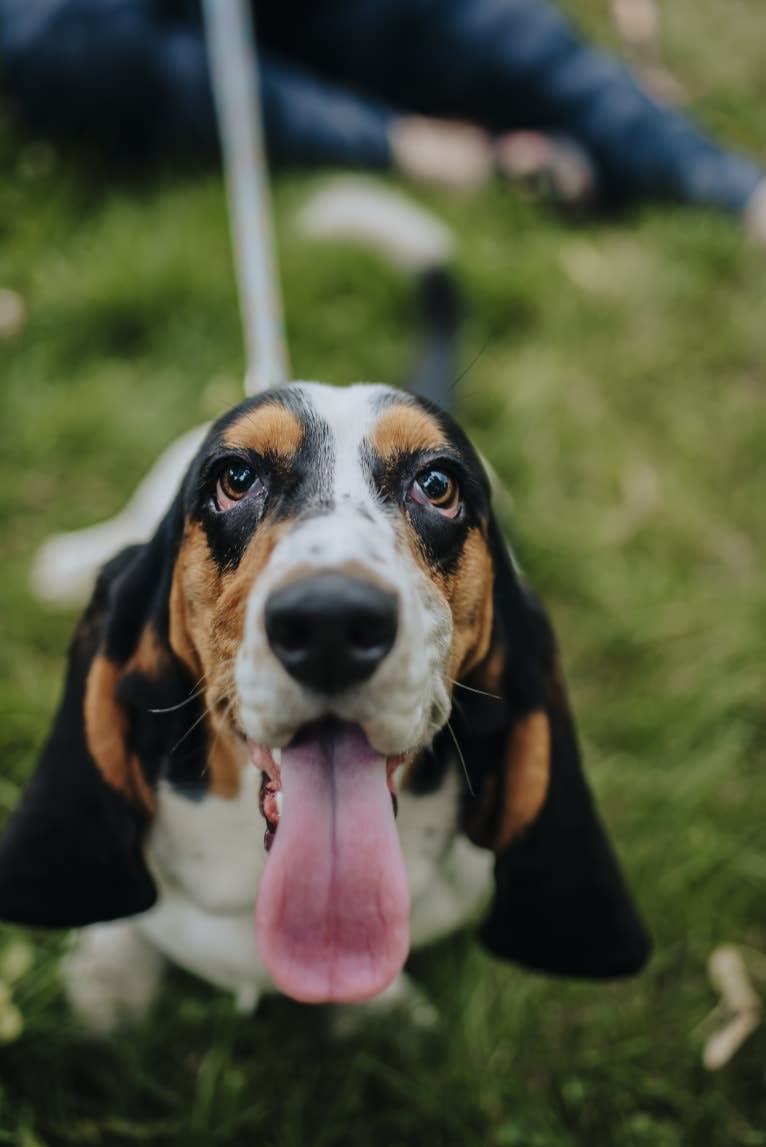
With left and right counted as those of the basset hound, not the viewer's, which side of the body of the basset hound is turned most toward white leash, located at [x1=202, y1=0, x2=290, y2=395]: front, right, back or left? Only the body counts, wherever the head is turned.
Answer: back

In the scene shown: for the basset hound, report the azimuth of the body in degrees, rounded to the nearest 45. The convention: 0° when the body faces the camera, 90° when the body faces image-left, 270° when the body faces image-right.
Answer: approximately 0°
